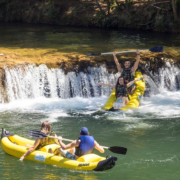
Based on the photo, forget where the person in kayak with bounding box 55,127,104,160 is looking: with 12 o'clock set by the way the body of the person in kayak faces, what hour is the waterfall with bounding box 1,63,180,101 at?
The waterfall is roughly at 1 o'clock from the person in kayak.

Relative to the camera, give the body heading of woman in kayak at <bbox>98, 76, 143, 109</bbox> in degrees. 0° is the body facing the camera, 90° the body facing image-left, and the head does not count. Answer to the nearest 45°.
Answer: approximately 0°

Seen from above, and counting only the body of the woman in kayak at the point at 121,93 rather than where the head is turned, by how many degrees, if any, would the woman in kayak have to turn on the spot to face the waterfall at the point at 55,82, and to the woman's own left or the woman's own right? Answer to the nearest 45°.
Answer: approximately 135° to the woman's own right

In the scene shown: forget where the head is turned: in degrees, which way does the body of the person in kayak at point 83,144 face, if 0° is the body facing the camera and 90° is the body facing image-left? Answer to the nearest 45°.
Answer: approximately 135°

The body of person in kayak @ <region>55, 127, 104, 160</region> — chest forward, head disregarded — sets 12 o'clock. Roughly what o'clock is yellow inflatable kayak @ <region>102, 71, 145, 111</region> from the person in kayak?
The yellow inflatable kayak is roughly at 2 o'clock from the person in kayak.

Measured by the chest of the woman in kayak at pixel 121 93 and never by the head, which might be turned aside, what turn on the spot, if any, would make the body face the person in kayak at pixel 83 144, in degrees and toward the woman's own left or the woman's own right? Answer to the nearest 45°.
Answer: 0° — they already face them

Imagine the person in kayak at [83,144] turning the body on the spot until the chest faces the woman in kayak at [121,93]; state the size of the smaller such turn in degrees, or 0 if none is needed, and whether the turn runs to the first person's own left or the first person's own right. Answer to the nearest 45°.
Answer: approximately 45° to the first person's own right

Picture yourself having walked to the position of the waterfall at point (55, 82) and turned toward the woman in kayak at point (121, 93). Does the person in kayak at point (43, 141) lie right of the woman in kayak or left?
right
